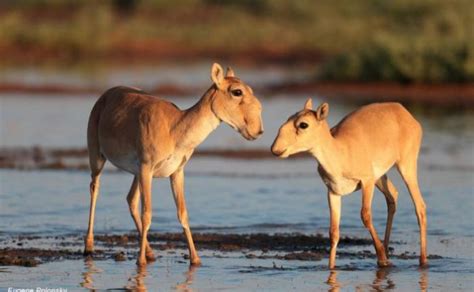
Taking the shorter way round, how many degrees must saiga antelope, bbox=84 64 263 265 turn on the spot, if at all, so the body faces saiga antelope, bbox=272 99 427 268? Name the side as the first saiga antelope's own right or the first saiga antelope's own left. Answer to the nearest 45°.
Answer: approximately 45° to the first saiga antelope's own left

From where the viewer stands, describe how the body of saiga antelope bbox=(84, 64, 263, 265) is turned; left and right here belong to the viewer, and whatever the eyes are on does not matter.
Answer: facing the viewer and to the right of the viewer
